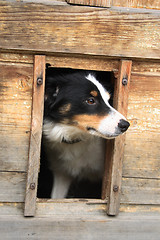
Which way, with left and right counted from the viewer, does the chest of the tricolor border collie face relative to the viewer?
facing the viewer and to the right of the viewer

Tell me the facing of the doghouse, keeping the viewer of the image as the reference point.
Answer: facing the viewer
